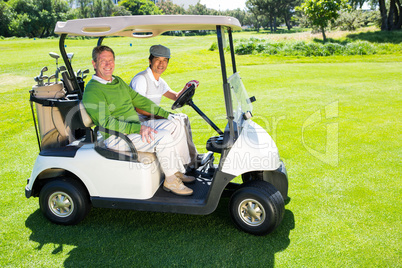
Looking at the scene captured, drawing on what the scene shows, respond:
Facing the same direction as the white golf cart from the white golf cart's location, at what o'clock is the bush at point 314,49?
The bush is roughly at 10 o'clock from the white golf cart.

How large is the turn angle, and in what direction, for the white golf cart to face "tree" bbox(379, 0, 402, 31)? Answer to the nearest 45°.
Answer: approximately 45° to its left

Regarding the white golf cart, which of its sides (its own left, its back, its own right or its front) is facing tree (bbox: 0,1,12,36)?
left

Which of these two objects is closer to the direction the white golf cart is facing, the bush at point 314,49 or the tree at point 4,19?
the bush

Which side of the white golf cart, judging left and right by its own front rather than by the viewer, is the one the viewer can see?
right

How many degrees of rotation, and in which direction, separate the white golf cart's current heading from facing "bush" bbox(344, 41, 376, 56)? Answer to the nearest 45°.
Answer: approximately 45° to its left

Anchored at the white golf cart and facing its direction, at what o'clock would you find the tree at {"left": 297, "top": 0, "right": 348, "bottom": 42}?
The tree is roughly at 10 o'clock from the white golf cart.
